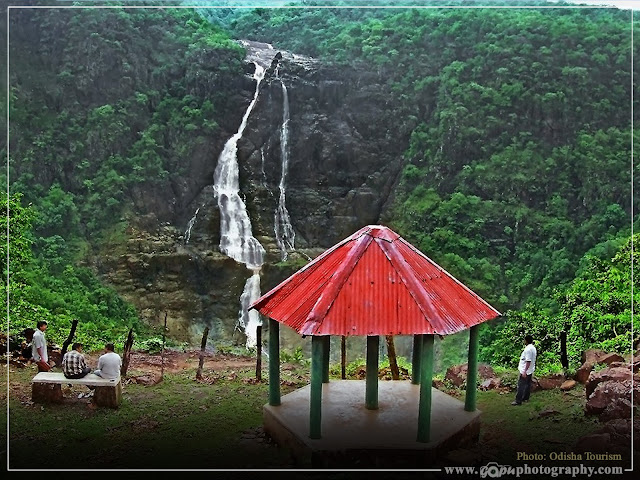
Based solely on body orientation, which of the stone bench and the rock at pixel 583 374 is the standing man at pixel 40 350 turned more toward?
the rock

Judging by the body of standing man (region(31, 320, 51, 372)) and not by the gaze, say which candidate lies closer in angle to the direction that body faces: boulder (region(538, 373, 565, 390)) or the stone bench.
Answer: the boulder

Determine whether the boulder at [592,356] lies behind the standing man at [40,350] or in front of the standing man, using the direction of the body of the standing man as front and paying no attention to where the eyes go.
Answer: in front

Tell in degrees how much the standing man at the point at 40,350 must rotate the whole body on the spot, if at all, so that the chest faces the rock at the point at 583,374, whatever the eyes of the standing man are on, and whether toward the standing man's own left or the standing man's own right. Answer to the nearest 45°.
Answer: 0° — they already face it

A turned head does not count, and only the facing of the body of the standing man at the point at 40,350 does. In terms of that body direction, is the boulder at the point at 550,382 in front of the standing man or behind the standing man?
in front

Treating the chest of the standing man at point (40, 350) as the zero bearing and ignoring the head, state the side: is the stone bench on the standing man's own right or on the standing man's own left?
on the standing man's own right

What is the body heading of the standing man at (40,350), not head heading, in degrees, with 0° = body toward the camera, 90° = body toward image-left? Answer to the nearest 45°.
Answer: approximately 270°

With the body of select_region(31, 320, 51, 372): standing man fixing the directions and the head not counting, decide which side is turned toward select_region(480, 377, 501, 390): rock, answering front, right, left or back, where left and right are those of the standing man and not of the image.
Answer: front
